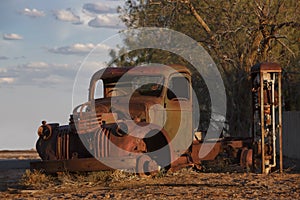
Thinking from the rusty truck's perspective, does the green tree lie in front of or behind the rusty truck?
behind

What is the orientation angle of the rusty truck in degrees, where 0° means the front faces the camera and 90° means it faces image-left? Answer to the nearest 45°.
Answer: approximately 45°
